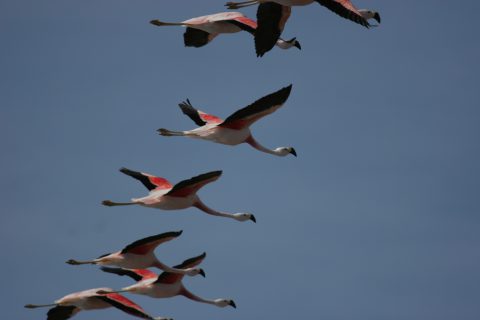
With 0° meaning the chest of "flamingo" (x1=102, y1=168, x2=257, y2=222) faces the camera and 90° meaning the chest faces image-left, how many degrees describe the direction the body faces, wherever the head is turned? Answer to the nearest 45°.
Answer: approximately 270°

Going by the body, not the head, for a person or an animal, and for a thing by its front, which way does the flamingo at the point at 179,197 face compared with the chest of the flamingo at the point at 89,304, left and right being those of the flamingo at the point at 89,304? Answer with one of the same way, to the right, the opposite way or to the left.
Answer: the same way

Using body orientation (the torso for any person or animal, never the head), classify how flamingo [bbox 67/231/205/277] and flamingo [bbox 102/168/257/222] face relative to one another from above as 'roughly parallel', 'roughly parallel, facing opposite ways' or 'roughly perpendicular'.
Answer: roughly parallel

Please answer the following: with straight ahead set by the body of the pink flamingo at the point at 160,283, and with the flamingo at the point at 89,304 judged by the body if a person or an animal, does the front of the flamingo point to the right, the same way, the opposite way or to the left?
the same way

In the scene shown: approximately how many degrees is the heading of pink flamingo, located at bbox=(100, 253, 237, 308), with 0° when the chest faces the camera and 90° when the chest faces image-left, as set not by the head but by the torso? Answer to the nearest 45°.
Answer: approximately 270°

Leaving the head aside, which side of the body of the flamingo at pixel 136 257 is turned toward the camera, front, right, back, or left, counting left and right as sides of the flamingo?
right

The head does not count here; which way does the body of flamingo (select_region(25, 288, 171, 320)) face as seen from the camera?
to the viewer's right

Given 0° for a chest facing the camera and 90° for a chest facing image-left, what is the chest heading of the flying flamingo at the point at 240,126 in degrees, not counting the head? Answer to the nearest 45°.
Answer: approximately 270°

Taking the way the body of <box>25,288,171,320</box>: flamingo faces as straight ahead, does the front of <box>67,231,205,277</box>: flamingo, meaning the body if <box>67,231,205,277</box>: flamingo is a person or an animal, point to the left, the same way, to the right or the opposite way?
the same way
